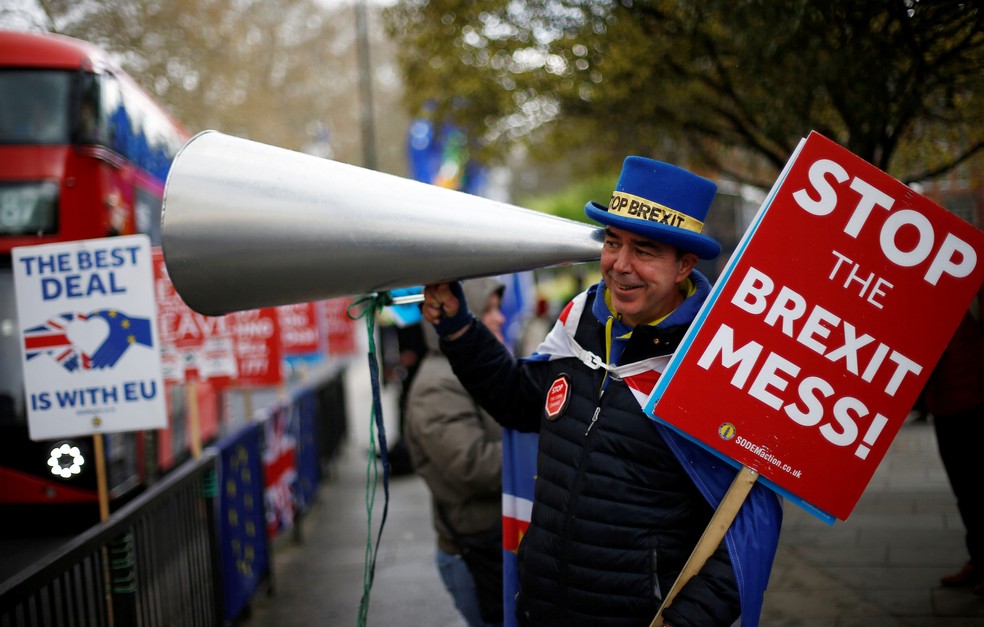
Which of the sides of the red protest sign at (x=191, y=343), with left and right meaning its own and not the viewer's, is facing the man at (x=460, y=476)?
front

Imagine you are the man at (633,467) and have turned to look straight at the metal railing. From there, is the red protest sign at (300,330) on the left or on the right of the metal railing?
right

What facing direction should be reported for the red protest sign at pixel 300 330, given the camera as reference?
facing the viewer

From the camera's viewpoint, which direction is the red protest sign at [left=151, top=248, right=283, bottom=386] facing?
toward the camera

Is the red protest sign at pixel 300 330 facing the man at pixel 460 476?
yes

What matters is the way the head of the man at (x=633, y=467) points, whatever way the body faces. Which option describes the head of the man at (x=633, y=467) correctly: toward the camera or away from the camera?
toward the camera

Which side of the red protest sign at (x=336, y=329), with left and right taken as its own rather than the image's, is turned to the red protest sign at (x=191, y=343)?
front

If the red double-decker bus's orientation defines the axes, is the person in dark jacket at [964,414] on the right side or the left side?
on its left

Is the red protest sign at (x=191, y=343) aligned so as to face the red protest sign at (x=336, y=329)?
no
